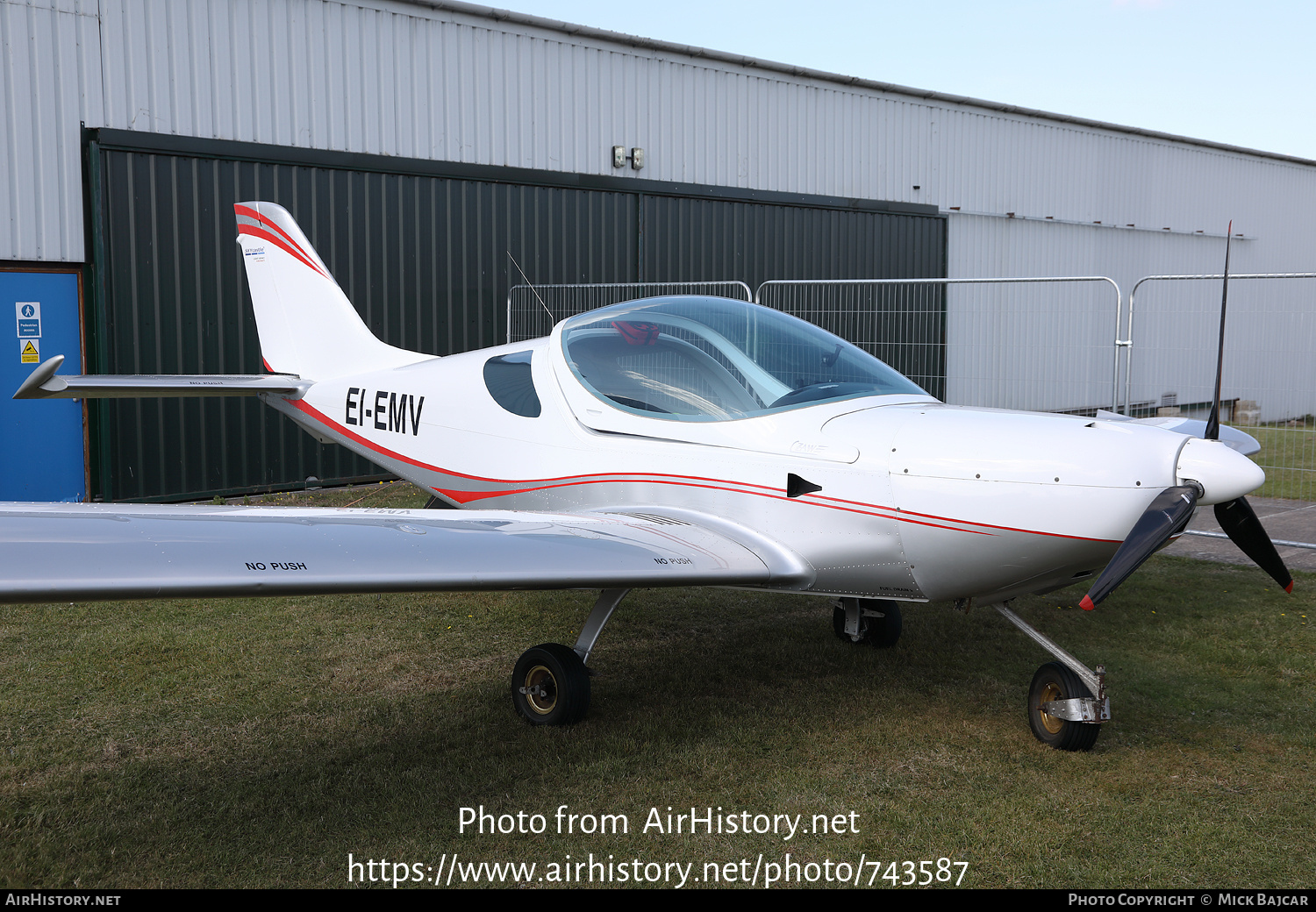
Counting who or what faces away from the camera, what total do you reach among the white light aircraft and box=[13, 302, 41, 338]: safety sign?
0

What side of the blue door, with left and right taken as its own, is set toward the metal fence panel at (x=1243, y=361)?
left

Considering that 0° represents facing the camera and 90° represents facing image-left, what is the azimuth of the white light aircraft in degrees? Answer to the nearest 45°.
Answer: approximately 315°

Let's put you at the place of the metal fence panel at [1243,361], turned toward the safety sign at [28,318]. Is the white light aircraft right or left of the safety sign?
left

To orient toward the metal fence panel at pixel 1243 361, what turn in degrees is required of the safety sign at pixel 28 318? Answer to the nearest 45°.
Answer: approximately 90° to its left

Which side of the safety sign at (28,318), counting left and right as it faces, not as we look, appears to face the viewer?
front

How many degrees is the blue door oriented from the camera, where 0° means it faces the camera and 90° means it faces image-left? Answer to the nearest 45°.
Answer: approximately 0°

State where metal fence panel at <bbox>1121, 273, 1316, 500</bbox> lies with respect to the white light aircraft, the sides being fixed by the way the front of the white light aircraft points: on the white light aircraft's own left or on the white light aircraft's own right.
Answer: on the white light aircraft's own left

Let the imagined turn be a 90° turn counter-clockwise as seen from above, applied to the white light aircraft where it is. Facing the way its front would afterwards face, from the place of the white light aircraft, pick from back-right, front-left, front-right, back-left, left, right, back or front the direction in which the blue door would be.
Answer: left
